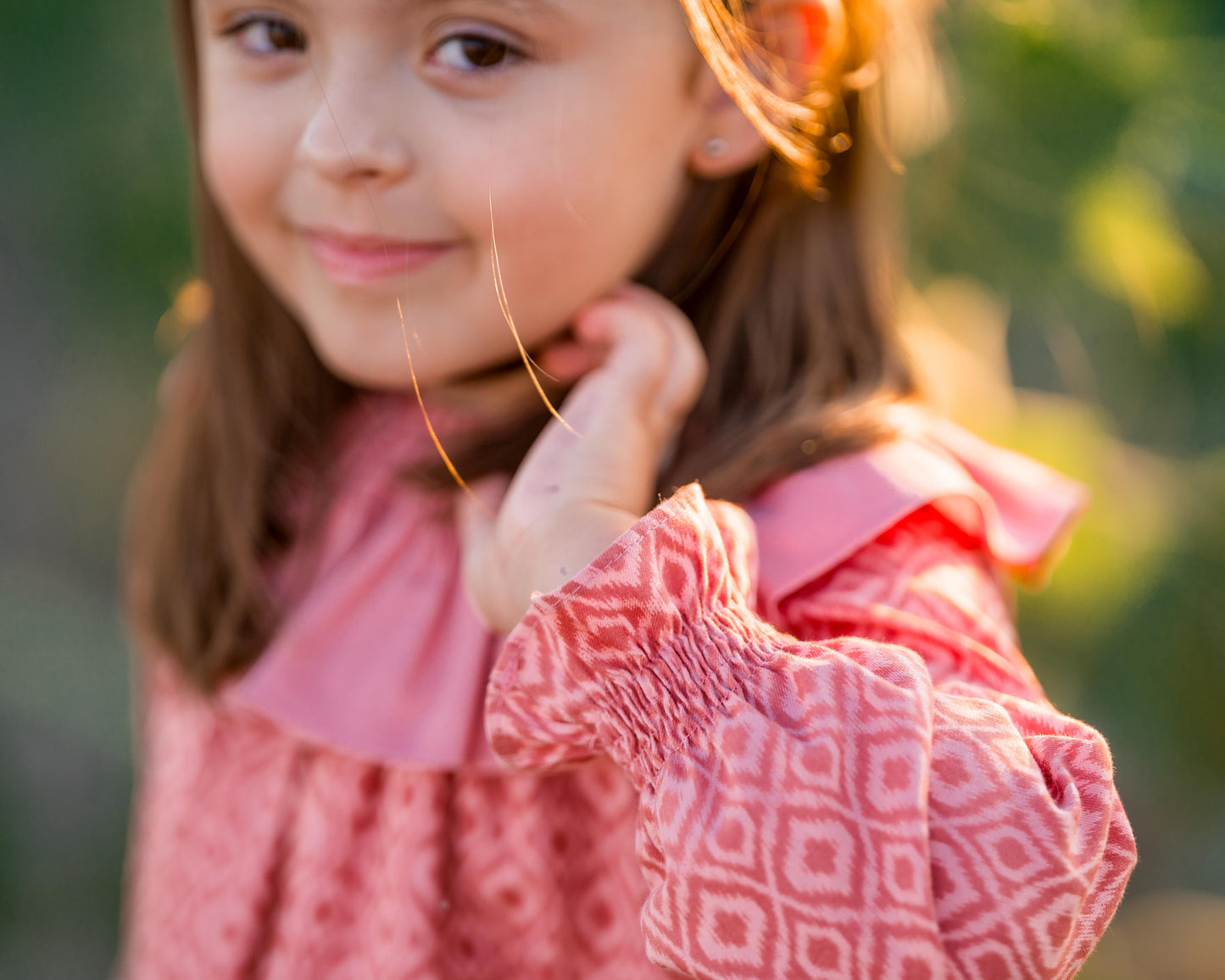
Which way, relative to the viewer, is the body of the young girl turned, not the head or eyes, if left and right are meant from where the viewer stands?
facing the viewer and to the left of the viewer
